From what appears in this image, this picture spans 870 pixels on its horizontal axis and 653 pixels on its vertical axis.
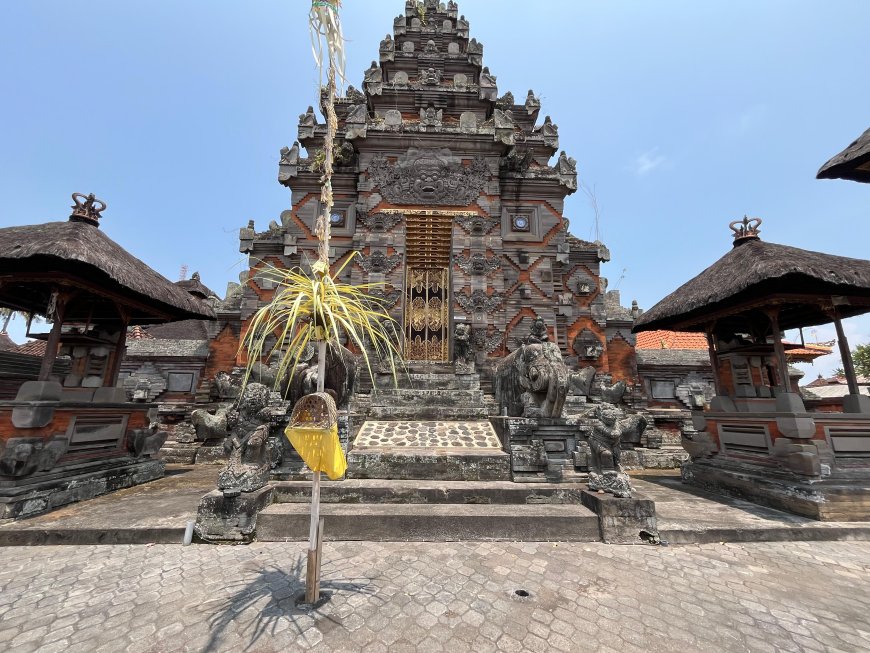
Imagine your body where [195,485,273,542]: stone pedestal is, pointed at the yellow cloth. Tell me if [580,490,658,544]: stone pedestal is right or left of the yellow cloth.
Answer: left

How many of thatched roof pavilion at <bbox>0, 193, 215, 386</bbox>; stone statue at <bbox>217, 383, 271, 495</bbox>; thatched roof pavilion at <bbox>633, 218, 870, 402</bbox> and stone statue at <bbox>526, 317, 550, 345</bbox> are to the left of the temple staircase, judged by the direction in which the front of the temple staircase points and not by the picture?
2

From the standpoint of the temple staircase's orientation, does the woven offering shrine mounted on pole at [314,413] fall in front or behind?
in front

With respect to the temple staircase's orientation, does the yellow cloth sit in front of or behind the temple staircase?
in front

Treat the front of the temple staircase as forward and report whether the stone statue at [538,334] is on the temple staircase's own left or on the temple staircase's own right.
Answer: on the temple staircase's own left

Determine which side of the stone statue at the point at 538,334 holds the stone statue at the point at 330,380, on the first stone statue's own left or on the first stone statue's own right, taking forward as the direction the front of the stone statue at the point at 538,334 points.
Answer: on the first stone statue's own right

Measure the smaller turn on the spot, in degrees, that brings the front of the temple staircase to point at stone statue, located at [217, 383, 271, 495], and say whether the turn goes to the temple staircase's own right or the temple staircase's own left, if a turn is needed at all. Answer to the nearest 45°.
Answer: approximately 45° to the temple staircase's own right

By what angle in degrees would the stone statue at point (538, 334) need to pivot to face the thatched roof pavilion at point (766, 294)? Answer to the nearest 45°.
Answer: approximately 90° to its left

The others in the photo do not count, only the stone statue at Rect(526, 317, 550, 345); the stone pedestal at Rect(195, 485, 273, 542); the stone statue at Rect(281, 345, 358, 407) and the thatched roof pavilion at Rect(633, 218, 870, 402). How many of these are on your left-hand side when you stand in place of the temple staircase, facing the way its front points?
2

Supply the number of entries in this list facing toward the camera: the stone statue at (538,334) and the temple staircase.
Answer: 2

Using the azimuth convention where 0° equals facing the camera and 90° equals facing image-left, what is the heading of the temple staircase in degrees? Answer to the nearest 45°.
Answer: approximately 0°

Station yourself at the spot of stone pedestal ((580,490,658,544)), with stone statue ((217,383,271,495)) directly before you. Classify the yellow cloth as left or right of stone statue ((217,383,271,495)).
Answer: left

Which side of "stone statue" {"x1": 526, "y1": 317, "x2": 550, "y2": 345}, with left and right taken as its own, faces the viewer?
front
